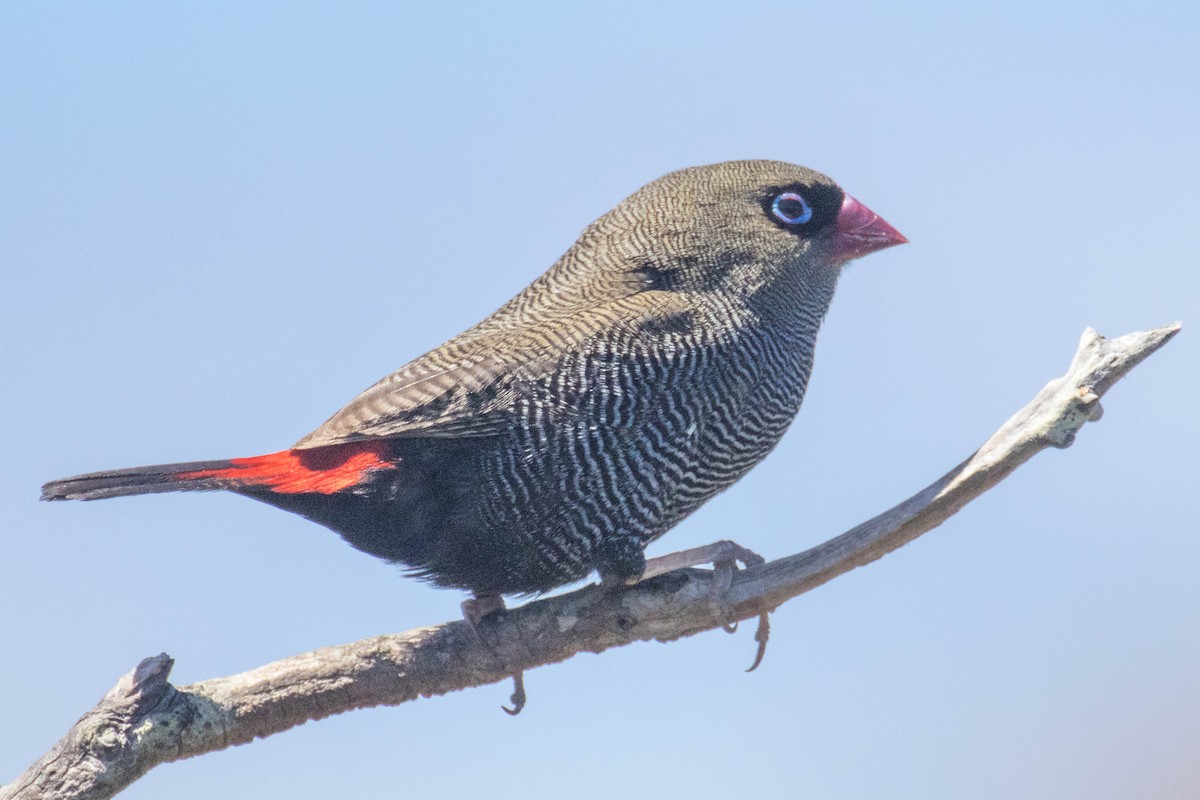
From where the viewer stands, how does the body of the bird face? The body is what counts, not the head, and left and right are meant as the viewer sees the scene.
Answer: facing to the right of the viewer
